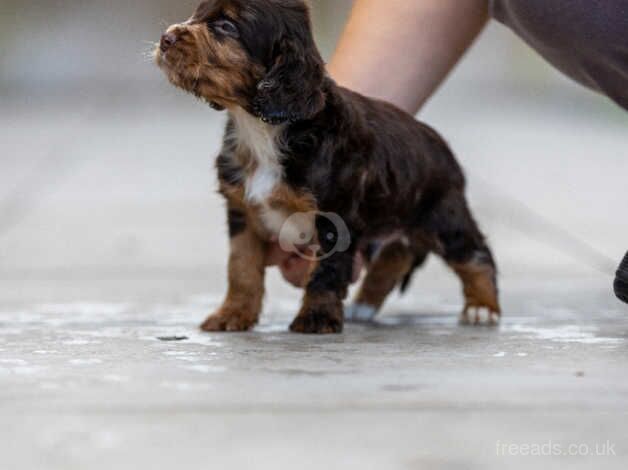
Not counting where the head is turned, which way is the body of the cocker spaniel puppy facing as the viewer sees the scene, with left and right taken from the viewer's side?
facing the viewer and to the left of the viewer
